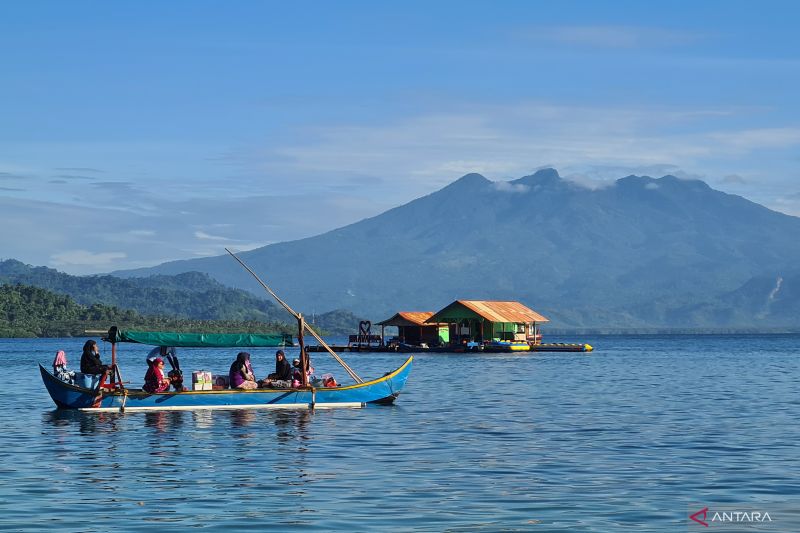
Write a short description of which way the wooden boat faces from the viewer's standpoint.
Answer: facing to the right of the viewer

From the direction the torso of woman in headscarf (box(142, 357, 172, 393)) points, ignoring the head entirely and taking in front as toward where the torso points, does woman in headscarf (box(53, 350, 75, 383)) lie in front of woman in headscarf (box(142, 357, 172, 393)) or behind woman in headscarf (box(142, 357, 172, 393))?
behind
